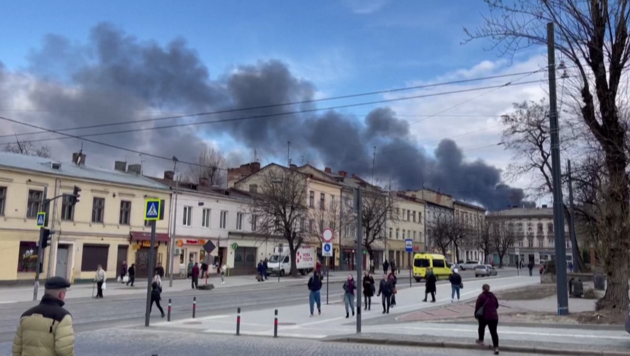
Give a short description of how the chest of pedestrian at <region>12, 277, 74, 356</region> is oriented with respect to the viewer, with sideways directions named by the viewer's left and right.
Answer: facing away from the viewer and to the right of the viewer

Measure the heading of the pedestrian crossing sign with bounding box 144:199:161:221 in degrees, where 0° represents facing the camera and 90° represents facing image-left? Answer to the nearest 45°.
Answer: approximately 0°

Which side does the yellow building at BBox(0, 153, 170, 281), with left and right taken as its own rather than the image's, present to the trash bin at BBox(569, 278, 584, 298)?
front

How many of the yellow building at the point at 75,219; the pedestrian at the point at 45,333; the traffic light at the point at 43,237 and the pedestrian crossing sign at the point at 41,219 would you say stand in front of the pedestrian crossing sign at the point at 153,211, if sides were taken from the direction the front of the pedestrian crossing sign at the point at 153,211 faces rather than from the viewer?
1

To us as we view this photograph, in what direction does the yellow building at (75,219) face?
facing the viewer and to the right of the viewer

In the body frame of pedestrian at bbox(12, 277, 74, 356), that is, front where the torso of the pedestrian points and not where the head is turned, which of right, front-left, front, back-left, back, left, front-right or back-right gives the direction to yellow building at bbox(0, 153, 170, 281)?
front-left

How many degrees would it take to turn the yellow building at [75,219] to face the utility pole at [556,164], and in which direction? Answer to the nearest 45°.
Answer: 0° — it already faces it

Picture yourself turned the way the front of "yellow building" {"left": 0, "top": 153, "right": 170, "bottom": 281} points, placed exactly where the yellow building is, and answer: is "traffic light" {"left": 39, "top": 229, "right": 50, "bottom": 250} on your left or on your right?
on your right

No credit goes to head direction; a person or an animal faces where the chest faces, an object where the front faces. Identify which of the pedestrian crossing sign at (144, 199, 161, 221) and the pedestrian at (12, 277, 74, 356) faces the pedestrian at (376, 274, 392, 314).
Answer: the pedestrian at (12, 277, 74, 356)

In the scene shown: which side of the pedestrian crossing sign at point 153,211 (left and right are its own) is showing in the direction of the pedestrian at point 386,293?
left

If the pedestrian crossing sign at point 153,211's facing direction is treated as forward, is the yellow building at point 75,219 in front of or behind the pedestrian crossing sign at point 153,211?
behind

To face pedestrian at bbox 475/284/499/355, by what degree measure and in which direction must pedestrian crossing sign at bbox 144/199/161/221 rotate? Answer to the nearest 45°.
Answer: approximately 45° to its left

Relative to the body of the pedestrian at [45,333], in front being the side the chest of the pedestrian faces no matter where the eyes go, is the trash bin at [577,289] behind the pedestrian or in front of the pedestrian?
in front

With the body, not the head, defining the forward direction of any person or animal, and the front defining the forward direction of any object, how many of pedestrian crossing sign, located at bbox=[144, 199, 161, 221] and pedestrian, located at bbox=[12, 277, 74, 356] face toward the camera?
1

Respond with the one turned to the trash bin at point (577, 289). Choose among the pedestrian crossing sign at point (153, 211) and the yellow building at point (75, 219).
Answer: the yellow building

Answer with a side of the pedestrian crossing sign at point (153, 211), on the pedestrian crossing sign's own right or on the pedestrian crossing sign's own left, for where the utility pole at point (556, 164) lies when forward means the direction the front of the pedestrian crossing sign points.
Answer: on the pedestrian crossing sign's own left

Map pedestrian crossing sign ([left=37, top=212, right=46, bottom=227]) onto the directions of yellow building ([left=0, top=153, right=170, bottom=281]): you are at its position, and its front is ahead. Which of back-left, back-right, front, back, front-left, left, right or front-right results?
front-right
